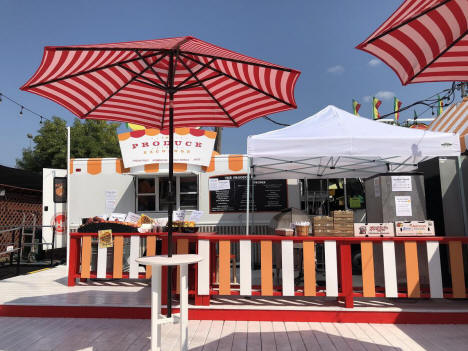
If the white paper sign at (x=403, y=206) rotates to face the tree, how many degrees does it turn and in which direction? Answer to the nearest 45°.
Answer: approximately 135° to its right

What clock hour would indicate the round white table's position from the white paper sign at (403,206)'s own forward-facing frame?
The round white table is roughly at 1 o'clock from the white paper sign.

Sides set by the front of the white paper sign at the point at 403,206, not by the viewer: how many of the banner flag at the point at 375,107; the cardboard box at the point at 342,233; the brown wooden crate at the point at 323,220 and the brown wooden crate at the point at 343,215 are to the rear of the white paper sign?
1

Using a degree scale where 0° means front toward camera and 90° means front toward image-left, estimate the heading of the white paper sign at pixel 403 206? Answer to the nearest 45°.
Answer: approximately 0°

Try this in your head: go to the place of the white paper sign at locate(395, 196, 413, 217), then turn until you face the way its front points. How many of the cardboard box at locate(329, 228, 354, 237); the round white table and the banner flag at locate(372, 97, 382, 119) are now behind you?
1

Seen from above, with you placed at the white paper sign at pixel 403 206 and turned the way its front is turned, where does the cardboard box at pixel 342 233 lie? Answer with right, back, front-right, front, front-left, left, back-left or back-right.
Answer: front-right

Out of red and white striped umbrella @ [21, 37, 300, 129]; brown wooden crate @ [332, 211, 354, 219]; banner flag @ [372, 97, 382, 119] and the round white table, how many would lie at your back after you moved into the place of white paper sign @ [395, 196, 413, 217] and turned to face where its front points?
1

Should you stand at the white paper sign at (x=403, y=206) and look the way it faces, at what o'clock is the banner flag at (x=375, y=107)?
The banner flag is roughly at 6 o'clock from the white paper sign.

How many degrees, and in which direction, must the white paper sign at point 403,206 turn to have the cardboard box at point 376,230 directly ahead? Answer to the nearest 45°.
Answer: approximately 45° to its right

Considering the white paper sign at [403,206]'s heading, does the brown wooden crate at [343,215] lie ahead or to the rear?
ahead

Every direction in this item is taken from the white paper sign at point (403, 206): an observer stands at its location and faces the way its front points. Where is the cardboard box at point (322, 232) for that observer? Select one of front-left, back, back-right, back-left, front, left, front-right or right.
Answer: front-right
